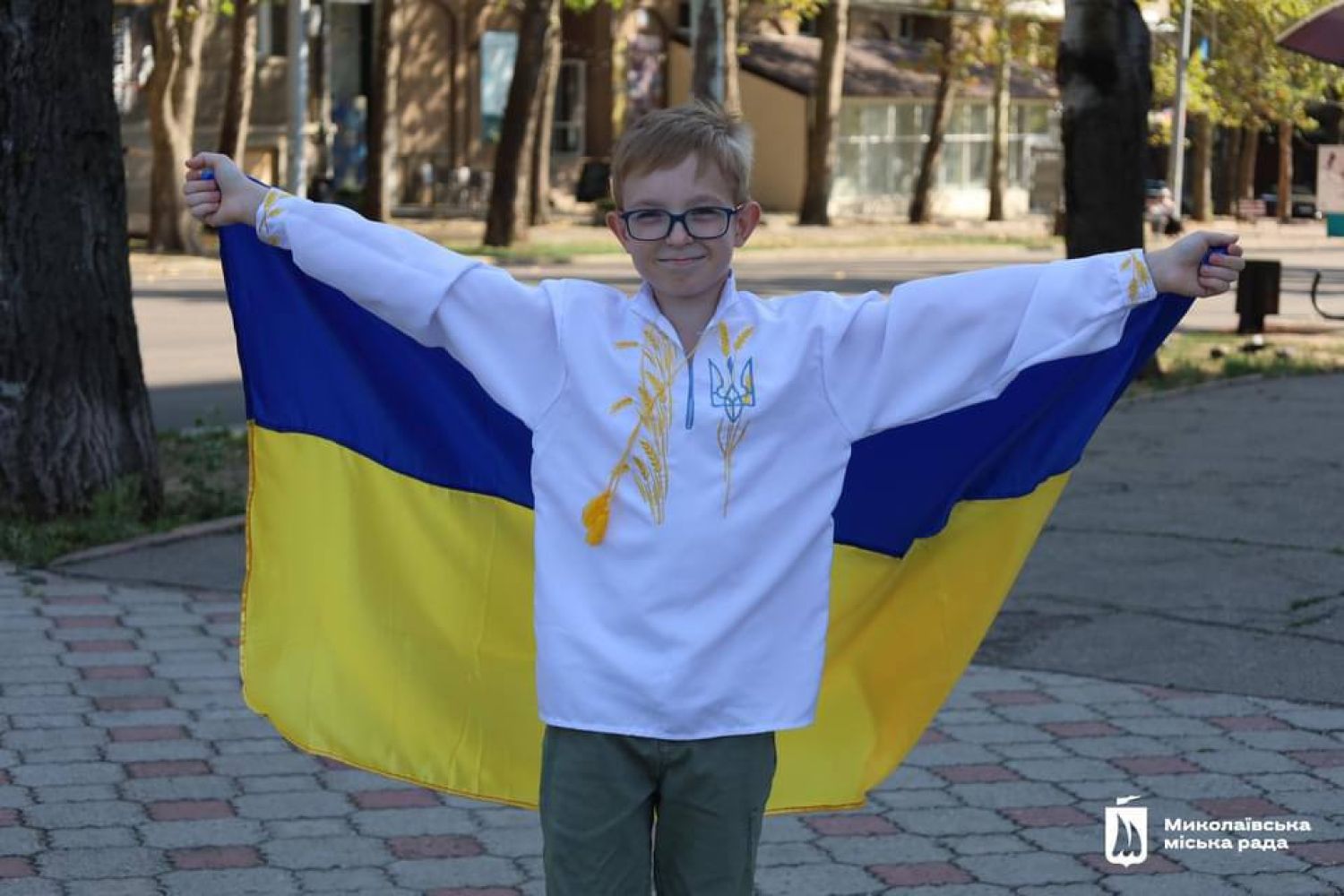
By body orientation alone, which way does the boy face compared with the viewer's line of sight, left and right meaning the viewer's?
facing the viewer

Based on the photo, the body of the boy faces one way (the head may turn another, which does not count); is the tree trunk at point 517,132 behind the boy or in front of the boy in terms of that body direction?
behind

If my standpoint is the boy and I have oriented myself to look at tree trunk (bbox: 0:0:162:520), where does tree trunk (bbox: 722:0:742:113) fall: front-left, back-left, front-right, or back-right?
front-right

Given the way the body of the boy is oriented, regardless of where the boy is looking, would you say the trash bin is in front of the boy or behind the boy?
behind

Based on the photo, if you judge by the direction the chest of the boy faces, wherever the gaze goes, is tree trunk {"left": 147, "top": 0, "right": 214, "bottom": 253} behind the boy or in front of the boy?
behind

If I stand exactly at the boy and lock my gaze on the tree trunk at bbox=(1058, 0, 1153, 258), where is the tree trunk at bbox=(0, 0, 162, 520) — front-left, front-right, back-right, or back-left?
front-left

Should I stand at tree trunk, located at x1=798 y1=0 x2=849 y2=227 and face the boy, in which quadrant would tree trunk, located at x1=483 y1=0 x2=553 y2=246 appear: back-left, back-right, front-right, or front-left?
front-right

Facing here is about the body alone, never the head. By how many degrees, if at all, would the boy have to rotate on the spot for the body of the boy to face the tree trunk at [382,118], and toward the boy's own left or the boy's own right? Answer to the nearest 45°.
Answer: approximately 180°

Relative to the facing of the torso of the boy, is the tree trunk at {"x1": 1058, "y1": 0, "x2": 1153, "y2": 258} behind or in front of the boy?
behind

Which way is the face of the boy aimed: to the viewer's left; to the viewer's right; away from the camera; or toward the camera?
toward the camera

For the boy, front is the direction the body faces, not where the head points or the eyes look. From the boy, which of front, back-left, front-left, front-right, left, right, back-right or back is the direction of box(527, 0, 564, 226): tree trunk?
back

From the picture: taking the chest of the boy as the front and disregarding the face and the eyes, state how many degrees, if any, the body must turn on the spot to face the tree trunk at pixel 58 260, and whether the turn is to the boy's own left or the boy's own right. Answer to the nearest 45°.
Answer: approximately 135° to the boy's own right

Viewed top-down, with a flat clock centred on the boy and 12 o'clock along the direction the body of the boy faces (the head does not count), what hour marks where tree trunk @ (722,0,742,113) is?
The tree trunk is roughly at 6 o'clock from the boy.

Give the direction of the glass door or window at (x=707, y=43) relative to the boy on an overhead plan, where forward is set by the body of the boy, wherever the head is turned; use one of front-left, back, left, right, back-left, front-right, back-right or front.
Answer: back
